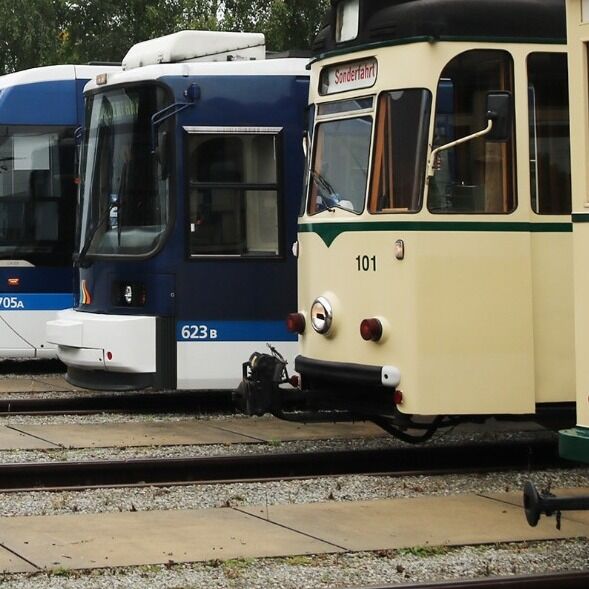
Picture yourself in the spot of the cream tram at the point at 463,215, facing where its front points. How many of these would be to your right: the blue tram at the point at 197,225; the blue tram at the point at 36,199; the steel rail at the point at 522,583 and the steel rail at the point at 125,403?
3

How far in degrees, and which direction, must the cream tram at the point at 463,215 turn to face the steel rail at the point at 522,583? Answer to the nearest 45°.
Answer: approximately 45° to its left

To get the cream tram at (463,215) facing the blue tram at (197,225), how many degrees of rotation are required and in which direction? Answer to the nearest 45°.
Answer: approximately 90° to its right

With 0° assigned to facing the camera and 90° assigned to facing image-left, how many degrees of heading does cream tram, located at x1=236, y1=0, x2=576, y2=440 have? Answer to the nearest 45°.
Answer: approximately 45°

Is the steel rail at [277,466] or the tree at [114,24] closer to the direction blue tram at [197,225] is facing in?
the steel rail

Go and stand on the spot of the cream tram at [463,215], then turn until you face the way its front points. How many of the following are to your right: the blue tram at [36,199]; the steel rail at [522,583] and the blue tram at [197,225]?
2

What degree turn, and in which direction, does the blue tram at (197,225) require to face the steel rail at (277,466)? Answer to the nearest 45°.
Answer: approximately 45° to its left
